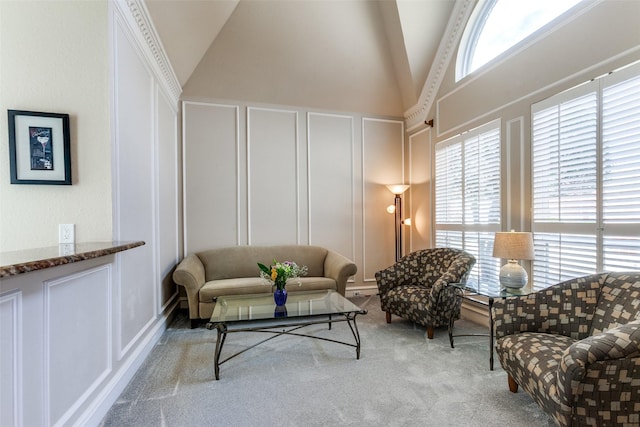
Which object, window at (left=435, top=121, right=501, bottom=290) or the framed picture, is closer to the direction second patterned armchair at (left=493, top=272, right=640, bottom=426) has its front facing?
the framed picture

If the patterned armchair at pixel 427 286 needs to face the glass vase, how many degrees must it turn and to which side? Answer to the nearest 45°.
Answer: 0° — it already faces it

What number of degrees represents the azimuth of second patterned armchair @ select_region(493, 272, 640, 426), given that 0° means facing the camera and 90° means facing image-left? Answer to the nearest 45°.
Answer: approximately 45°

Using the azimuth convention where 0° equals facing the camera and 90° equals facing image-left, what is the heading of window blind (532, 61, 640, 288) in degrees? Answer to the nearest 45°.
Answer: approximately 45°

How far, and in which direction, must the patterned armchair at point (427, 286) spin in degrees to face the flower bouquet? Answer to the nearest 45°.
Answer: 0° — it already faces it

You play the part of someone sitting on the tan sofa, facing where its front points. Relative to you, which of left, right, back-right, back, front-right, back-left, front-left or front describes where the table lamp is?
front-left

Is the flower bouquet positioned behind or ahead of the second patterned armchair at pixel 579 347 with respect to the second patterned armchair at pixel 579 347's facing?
ahead

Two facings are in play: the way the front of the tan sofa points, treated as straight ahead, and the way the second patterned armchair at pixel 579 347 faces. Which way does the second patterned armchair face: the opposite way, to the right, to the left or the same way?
to the right

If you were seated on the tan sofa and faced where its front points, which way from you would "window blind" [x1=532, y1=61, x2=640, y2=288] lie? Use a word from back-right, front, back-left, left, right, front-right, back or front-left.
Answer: front-left

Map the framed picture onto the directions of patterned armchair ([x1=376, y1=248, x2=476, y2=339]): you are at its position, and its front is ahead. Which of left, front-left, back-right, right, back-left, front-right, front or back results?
front

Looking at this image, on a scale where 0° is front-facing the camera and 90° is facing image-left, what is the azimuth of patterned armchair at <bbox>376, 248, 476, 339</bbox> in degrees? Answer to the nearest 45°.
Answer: approximately 45°

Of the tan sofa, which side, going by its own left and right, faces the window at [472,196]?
left

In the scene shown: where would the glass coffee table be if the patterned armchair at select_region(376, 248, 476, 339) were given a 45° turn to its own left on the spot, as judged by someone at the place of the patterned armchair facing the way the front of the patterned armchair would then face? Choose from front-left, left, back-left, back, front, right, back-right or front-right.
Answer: front-right

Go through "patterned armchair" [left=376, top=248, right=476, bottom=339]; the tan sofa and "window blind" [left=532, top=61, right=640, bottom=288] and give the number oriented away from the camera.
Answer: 0

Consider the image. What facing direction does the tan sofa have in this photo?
toward the camera
